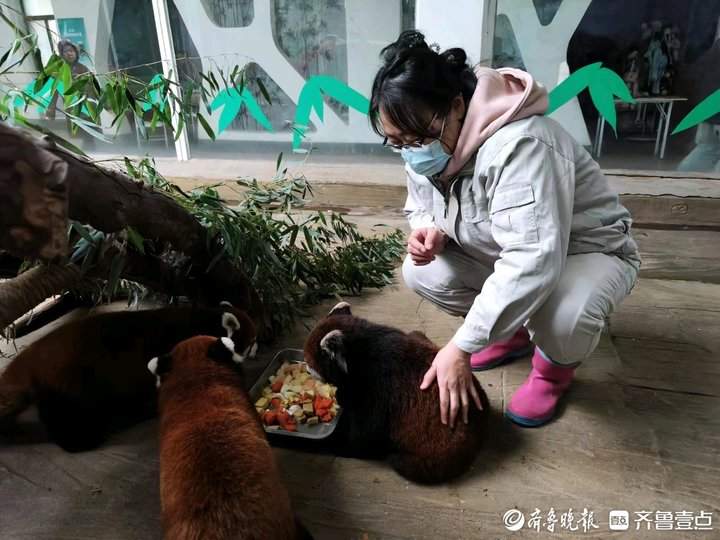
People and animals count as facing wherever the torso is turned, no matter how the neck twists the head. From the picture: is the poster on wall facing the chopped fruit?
yes

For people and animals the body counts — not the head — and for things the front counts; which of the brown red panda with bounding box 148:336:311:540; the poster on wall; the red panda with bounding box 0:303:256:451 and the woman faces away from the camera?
the brown red panda

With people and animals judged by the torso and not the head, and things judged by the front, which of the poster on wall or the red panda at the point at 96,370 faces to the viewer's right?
the red panda

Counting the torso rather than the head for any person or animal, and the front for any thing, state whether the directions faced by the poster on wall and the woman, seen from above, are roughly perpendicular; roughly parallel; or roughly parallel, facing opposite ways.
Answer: roughly perpendicular

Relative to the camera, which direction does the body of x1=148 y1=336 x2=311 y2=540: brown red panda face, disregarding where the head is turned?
away from the camera

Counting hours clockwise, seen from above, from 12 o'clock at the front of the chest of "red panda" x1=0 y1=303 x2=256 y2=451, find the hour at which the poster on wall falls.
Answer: The poster on wall is roughly at 9 o'clock from the red panda.

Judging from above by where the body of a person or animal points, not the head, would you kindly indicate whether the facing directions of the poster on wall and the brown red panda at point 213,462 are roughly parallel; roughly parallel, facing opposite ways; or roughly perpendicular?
roughly parallel, facing opposite ways

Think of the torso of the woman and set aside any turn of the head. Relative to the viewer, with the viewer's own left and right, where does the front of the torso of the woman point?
facing the viewer and to the left of the viewer

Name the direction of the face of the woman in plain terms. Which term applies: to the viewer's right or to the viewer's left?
to the viewer's left

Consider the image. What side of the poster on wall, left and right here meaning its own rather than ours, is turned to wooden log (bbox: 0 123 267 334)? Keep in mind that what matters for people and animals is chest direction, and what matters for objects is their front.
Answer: front

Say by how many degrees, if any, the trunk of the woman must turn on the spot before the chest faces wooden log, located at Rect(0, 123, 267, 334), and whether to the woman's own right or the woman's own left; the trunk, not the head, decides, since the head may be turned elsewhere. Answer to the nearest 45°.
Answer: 0° — they already face it

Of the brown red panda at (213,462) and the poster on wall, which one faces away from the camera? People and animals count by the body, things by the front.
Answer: the brown red panda

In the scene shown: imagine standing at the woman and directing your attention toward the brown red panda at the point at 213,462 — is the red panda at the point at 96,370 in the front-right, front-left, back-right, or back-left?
front-right

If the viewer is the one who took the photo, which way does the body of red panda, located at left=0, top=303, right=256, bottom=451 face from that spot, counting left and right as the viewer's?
facing to the right of the viewer

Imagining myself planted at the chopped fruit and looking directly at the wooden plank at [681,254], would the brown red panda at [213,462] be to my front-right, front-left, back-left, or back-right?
back-right

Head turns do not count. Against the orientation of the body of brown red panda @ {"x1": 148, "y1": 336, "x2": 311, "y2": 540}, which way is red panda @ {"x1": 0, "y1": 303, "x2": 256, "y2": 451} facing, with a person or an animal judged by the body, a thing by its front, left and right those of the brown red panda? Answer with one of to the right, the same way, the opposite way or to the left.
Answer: to the right

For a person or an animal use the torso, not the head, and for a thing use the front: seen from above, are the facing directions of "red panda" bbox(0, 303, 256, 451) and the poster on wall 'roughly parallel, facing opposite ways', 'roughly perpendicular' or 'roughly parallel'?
roughly perpendicular

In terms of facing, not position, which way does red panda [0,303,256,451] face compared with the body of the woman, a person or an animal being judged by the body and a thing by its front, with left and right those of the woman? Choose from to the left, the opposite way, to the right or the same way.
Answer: the opposite way

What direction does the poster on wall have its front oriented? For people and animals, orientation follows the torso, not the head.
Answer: toward the camera

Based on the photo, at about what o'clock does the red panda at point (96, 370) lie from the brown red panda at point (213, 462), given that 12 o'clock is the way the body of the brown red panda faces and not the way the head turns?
The red panda is roughly at 11 o'clock from the brown red panda.
